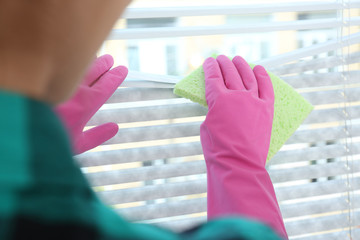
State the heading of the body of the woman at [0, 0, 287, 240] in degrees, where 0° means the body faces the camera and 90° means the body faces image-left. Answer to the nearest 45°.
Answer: approximately 225°
